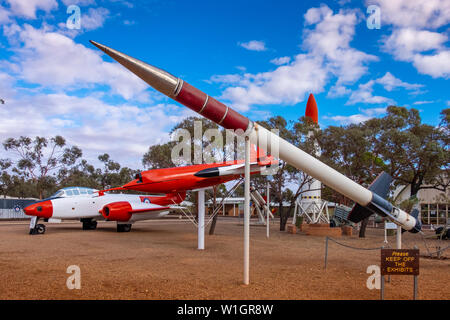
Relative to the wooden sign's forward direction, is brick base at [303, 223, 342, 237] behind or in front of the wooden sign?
behind

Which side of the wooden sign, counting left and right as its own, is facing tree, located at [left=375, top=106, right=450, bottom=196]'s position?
back

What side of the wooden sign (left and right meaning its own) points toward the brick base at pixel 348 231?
back

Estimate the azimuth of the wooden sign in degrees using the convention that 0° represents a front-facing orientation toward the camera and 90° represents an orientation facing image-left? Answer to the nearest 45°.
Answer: approximately 0°

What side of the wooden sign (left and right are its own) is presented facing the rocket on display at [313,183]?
back
